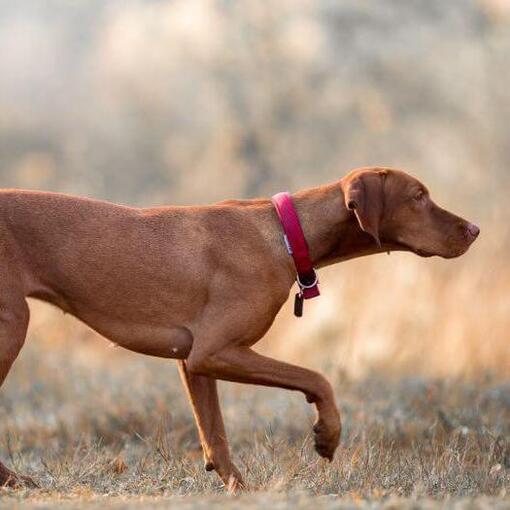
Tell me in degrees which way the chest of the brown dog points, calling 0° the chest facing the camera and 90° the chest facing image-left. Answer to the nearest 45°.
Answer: approximately 270°
